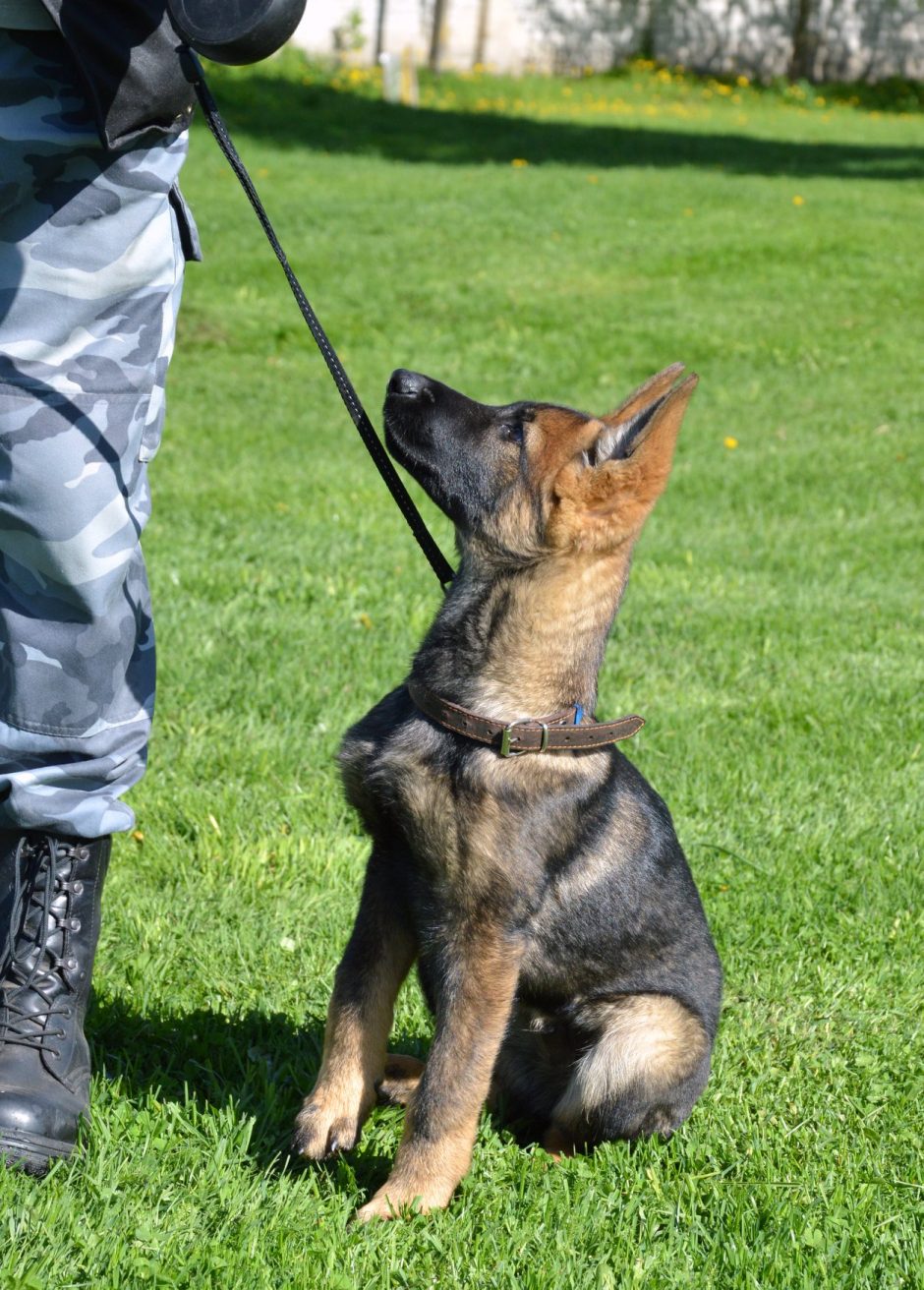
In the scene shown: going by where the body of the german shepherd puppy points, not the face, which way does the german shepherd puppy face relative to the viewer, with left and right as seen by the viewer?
facing the viewer and to the left of the viewer
